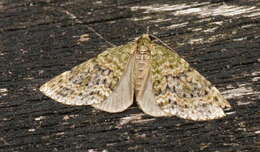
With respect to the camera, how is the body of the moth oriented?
away from the camera
